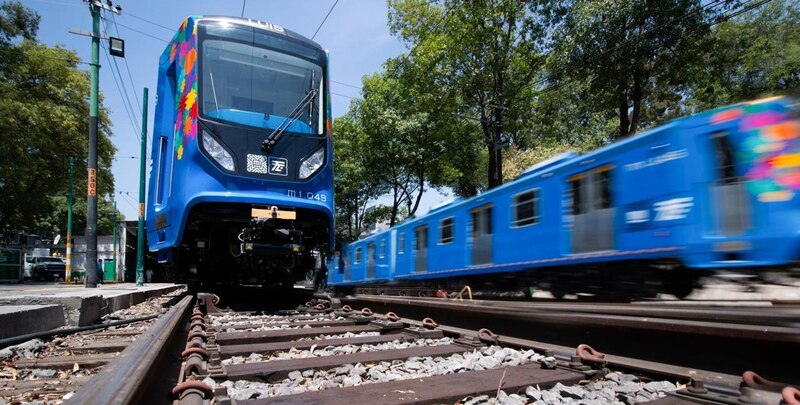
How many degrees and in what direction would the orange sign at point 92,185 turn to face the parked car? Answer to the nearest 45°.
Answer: approximately 180°

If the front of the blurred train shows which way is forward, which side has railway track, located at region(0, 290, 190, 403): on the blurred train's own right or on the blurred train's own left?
on the blurred train's own right

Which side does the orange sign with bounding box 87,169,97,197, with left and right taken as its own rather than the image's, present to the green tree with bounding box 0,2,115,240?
back

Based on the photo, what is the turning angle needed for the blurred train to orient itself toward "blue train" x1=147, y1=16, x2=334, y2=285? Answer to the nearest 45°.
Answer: approximately 135° to its right

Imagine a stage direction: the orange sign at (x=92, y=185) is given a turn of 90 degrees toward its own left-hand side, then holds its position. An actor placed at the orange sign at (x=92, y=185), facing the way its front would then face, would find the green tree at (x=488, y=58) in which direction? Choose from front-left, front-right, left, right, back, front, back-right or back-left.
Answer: front

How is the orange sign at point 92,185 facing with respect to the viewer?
toward the camera

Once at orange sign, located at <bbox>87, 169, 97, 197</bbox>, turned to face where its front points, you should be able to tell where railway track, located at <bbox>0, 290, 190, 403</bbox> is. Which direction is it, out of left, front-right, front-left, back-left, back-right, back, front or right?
front

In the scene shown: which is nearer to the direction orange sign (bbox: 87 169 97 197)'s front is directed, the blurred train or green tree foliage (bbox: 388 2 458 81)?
the blurred train

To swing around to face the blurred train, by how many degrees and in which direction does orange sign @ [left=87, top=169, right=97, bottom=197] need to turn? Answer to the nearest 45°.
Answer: approximately 45° to its left

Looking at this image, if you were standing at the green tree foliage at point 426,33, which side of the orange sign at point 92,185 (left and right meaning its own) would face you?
left
